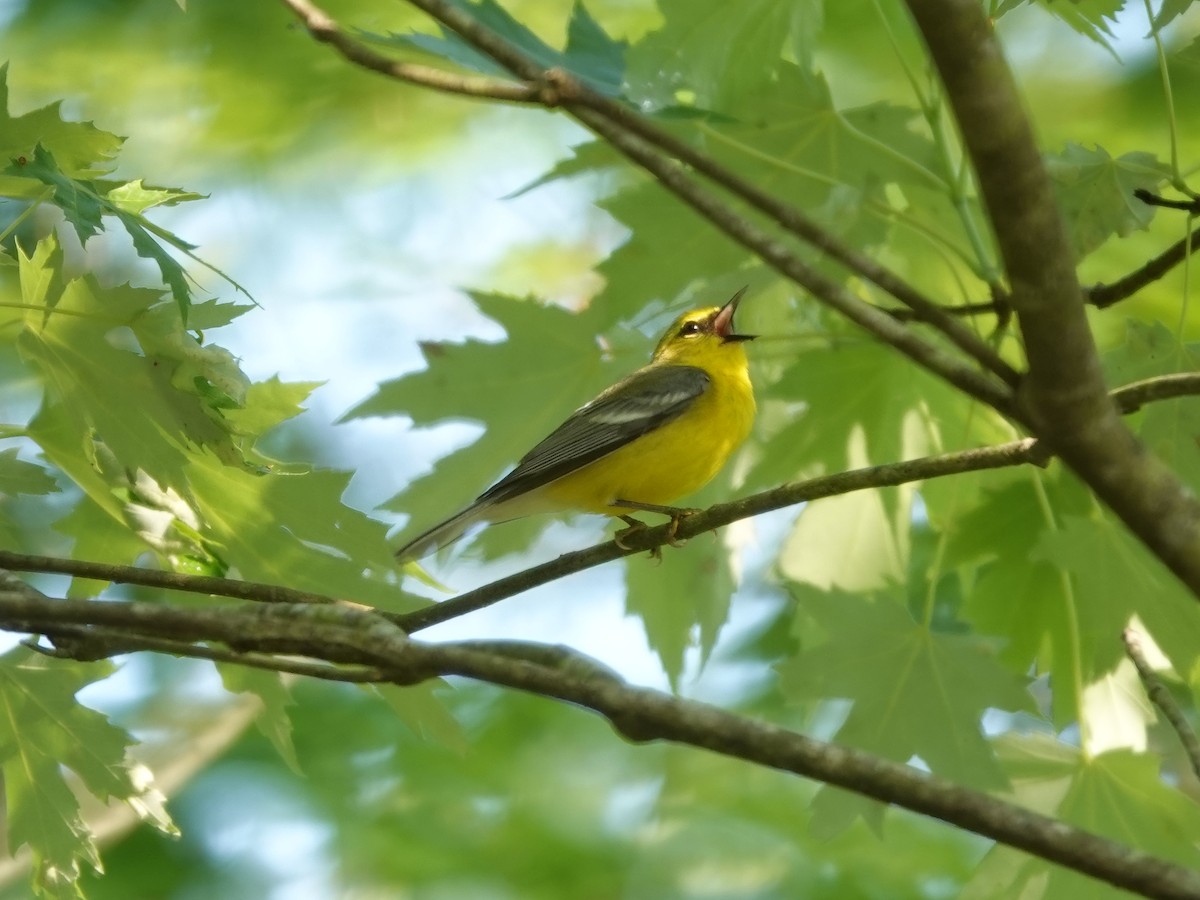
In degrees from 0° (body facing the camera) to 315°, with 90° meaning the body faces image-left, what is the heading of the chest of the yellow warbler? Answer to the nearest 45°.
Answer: approximately 270°

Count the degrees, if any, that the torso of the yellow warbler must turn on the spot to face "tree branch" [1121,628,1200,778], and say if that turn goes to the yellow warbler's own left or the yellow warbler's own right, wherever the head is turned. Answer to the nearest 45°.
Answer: approximately 45° to the yellow warbler's own right

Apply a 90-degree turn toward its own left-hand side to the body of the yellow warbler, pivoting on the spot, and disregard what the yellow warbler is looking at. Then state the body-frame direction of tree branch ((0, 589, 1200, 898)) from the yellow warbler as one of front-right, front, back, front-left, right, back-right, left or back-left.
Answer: back

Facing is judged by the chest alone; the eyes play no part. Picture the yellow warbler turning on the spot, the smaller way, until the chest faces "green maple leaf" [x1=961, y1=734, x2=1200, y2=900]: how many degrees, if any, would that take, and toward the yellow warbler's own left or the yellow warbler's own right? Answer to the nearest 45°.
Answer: approximately 45° to the yellow warbler's own right
